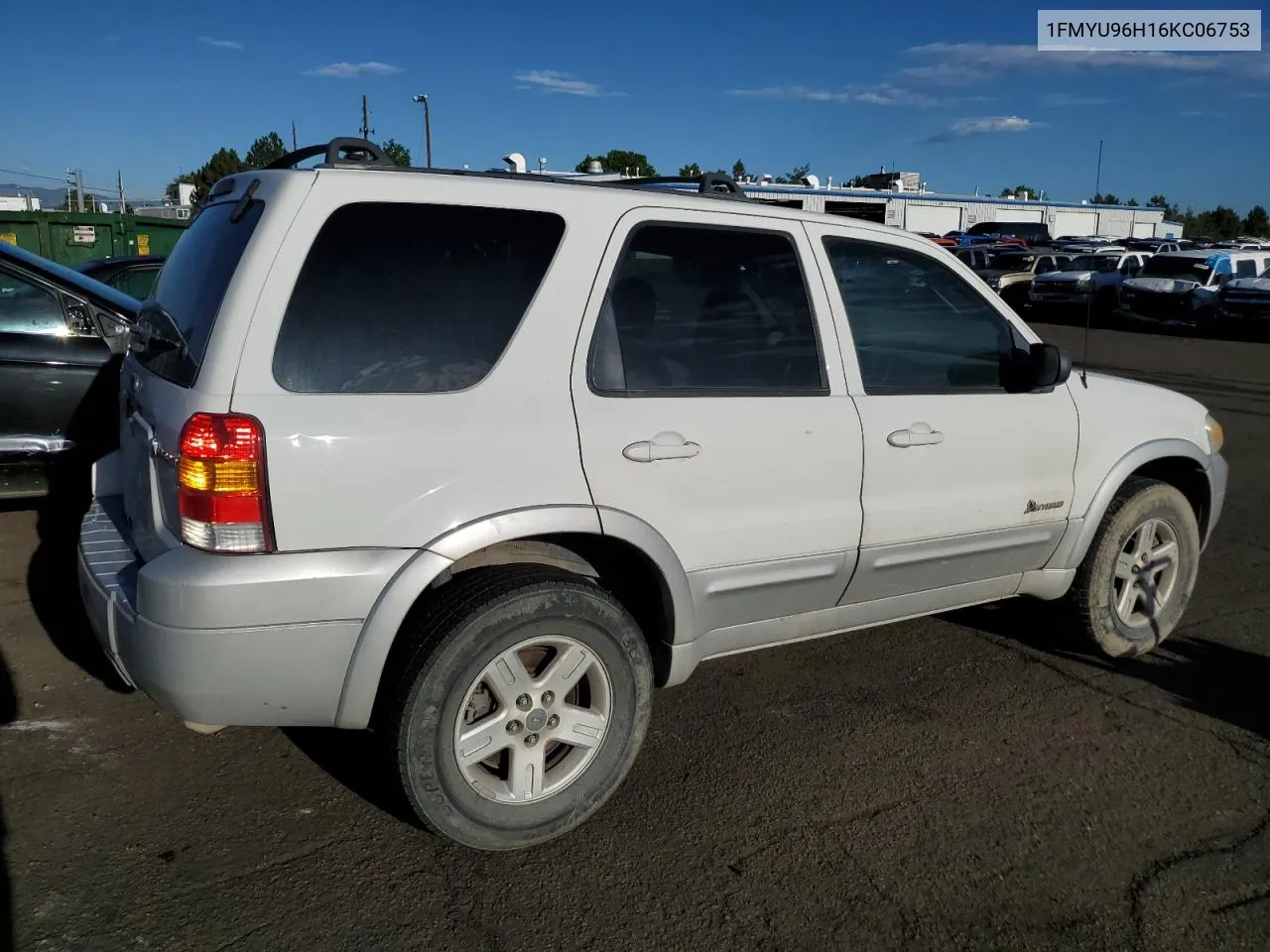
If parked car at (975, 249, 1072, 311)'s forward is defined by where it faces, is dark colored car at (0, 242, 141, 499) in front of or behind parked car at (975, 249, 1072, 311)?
in front

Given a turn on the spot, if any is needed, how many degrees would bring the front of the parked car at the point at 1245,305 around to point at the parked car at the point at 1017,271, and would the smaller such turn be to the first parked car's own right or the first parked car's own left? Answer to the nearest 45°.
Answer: approximately 90° to the first parked car's own right

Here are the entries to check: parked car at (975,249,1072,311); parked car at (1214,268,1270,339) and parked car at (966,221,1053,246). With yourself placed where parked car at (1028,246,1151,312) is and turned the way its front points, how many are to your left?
1

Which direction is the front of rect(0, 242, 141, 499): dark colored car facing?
to the viewer's right

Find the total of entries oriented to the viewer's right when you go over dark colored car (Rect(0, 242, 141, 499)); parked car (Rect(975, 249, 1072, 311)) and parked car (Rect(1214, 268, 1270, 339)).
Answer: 1

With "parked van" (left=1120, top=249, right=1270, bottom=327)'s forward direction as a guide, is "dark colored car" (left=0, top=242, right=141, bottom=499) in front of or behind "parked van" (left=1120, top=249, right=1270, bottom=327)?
in front

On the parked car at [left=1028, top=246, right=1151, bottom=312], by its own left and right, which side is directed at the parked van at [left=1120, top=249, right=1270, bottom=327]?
left

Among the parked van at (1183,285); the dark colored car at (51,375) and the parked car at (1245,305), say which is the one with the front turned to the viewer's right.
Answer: the dark colored car

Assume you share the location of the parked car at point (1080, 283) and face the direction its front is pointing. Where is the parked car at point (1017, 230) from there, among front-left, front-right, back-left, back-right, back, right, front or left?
back-right

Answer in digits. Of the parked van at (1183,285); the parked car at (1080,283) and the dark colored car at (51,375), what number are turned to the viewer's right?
1

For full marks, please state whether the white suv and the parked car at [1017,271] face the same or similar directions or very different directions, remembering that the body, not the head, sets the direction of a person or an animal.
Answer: very different directions

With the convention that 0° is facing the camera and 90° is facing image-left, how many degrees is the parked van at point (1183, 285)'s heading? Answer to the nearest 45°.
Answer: approximately 45°

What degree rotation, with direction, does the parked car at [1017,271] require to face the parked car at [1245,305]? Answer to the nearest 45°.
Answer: approximately 90° to its left

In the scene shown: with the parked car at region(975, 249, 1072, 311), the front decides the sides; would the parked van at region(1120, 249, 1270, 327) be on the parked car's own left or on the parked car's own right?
on the parked car's own left

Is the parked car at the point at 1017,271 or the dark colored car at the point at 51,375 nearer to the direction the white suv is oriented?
the parked car

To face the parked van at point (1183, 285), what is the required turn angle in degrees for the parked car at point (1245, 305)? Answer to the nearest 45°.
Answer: approximately 90° to its right

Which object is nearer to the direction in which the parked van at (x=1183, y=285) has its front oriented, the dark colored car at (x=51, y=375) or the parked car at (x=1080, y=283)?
the dark colored car

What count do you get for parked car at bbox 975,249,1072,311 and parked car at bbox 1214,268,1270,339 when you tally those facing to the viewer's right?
0
